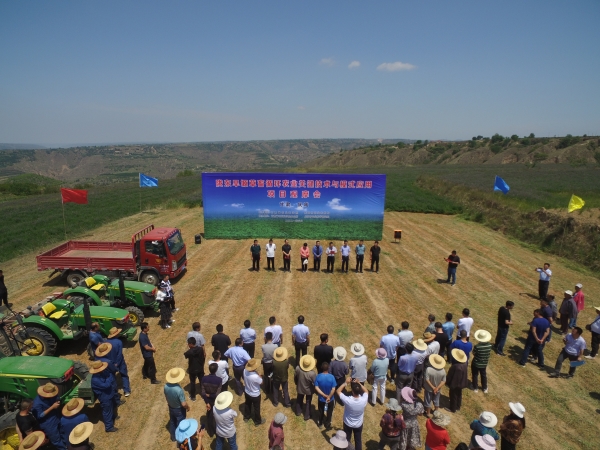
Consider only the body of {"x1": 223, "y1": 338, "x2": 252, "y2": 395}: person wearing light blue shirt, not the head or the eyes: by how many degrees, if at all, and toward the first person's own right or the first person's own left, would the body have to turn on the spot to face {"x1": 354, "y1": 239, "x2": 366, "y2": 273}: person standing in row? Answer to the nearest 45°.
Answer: approximately 45° to the first person's own right

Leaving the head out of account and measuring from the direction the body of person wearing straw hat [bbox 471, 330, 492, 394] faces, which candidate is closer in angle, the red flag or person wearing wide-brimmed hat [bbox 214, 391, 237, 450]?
the red flag

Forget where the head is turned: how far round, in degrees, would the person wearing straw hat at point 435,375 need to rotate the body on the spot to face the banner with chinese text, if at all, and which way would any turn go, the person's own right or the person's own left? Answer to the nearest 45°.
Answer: approximately 45° to the person's own left

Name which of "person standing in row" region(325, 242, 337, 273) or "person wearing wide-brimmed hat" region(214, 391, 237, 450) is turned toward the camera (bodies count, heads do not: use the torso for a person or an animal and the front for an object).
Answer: the person standing in row

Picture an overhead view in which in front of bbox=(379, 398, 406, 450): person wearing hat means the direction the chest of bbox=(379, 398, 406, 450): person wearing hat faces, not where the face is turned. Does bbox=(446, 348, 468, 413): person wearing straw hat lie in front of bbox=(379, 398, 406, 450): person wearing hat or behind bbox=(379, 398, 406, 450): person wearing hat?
in front

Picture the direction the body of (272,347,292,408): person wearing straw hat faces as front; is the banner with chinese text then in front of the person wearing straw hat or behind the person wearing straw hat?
in front

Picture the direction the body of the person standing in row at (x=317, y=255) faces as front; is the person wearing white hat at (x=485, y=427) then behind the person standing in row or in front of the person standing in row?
in front

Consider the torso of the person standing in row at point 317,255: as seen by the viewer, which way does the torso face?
toward the camera

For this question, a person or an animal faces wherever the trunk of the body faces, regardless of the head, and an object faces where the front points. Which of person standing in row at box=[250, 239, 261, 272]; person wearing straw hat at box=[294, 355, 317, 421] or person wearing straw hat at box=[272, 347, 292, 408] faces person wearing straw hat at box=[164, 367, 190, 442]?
the person standing in row

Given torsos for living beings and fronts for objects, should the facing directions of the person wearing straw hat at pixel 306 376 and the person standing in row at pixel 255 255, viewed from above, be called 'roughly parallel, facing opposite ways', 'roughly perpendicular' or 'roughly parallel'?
roughly parallel, facing opposite ways

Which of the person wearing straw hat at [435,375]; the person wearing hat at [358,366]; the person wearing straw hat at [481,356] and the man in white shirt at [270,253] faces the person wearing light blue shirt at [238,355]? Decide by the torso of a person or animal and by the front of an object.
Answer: the man in white shirt

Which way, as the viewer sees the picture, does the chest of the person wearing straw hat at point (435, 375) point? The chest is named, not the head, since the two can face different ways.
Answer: away from the camera

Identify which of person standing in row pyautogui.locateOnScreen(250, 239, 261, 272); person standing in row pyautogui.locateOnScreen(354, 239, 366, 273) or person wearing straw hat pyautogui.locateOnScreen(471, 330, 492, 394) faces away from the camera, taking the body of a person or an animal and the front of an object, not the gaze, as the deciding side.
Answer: the person wearing straw hat

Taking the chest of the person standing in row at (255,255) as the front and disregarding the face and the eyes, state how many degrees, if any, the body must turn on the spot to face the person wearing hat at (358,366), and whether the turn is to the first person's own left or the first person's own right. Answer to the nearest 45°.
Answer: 0° — they already face them

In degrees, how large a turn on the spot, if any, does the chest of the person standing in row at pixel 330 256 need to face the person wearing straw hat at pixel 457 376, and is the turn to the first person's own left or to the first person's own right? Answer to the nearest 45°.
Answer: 0° — they already face them

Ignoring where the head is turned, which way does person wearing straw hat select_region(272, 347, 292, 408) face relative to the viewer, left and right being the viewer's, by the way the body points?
facing away from the viewer

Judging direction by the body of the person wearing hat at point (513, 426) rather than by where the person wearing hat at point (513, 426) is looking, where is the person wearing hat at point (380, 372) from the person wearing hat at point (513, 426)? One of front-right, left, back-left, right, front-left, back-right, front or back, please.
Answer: front-left

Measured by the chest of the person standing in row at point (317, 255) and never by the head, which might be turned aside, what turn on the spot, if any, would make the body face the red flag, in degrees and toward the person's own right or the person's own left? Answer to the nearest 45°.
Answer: approximately 90° to the person's own right

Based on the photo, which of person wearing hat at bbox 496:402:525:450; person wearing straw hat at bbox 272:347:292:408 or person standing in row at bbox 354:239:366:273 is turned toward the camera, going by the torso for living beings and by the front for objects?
the person standing in row

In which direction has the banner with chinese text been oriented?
toward the camera

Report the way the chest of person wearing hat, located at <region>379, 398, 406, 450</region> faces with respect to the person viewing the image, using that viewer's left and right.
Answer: facing away from the viewer
